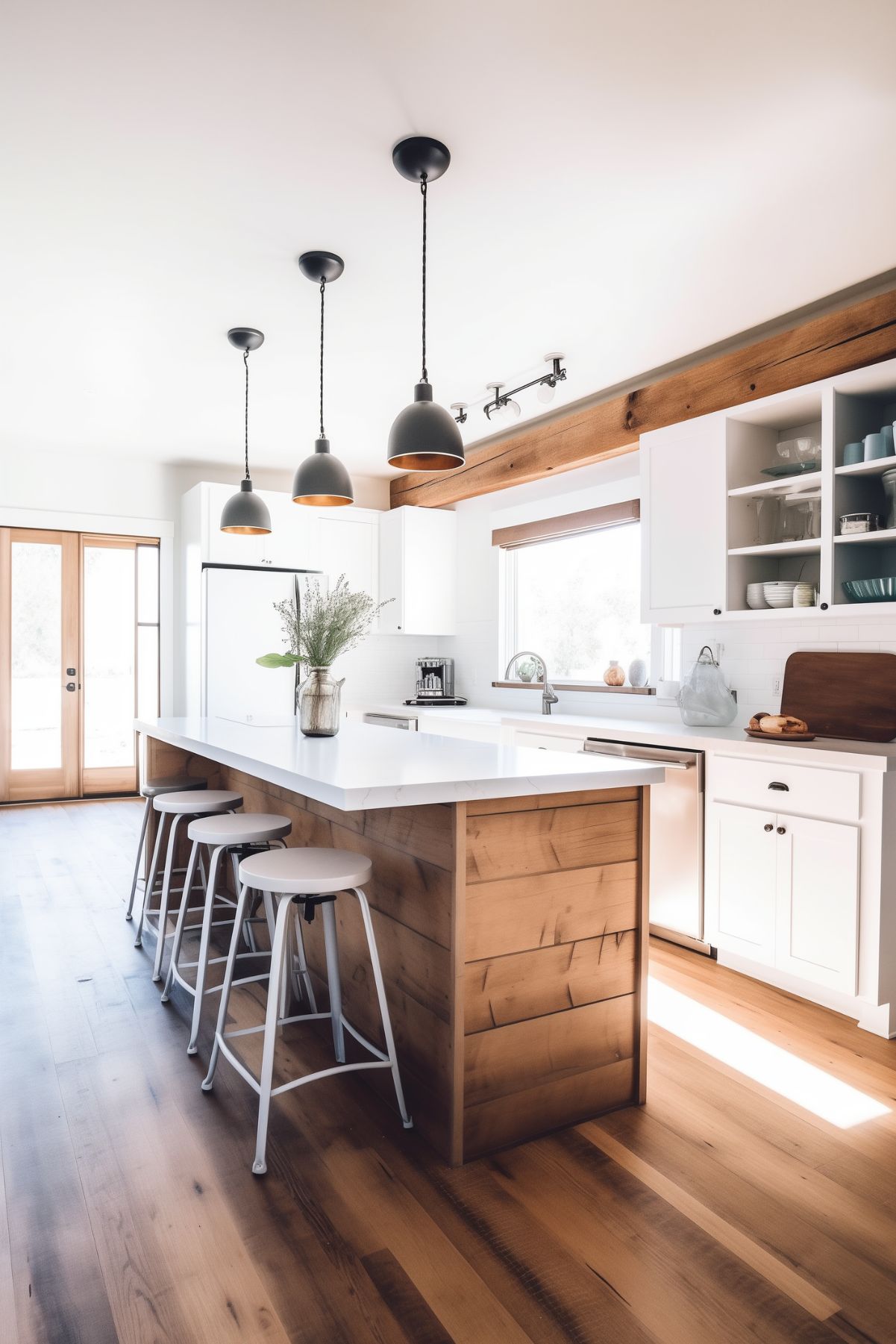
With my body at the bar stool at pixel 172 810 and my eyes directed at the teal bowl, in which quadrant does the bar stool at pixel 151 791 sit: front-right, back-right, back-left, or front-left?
back-left

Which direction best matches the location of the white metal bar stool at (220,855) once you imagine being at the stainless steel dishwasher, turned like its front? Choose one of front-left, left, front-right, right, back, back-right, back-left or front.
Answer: front

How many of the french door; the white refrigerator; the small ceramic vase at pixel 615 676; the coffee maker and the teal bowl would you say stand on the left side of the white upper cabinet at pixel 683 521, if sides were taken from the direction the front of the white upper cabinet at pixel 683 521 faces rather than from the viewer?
1

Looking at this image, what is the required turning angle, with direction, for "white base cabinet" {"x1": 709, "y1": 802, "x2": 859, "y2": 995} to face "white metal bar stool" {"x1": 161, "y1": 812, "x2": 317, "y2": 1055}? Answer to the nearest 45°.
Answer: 0° — it already faces it

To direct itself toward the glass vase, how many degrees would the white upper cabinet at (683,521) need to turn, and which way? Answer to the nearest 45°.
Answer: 0° — it already faces it

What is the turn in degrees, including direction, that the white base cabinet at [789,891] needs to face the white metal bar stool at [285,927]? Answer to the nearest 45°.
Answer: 0° — it already faces it

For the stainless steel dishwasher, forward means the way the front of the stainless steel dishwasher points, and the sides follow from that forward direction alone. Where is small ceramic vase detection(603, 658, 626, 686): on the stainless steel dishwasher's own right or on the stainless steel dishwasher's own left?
on the stainless steel dishwasher's own right

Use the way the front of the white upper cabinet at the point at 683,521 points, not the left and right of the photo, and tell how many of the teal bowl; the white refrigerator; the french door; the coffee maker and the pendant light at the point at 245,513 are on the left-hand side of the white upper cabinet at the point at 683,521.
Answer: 1

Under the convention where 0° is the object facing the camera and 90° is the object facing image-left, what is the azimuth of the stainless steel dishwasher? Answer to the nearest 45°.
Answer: approximately 45°

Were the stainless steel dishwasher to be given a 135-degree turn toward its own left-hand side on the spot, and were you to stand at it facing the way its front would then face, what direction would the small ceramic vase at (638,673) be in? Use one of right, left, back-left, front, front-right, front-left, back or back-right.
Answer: left

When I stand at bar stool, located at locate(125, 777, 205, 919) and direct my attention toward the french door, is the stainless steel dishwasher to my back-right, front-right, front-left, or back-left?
back-right

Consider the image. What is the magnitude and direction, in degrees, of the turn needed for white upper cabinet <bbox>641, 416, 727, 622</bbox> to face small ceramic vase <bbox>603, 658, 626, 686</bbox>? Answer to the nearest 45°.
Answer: approximately 90° to its right

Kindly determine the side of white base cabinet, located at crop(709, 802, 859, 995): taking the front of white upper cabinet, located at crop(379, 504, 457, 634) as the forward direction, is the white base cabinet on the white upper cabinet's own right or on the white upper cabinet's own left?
on the white upper cabinet's own left

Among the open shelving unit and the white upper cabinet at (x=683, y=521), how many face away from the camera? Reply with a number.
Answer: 0

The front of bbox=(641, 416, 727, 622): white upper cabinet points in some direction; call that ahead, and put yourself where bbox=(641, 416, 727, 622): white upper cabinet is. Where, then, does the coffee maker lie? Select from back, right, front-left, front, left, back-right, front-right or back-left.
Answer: right

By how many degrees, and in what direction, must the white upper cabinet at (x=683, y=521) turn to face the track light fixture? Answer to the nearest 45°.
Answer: approximately 90° to its right

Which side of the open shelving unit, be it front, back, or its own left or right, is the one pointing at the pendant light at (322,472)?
front
